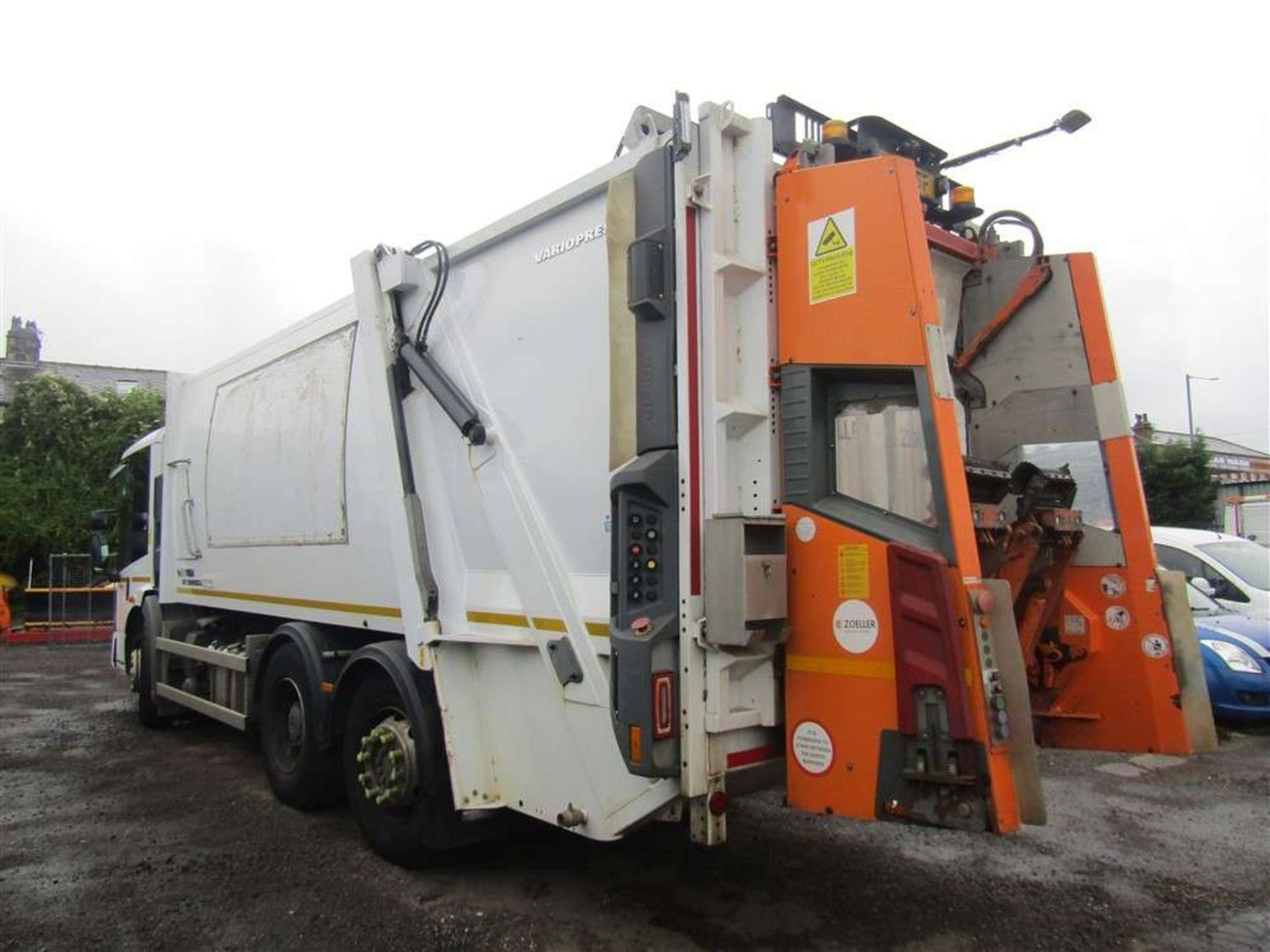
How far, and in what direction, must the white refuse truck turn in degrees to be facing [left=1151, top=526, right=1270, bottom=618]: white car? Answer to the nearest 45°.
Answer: approximately 90° to its right

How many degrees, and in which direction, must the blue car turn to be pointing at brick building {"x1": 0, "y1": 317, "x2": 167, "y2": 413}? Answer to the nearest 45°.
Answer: approximately 135° to its right

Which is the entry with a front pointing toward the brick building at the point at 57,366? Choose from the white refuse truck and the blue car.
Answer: the white refuse truck

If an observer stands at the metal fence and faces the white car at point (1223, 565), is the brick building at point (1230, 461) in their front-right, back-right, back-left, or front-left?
front-left

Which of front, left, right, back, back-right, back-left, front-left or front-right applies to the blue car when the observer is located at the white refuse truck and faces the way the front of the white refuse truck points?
right

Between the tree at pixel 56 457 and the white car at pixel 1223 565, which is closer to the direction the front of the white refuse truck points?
the tree

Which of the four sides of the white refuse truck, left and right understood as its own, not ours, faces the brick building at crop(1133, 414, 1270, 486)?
right

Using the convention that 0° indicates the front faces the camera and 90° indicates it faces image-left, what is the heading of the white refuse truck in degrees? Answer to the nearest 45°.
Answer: approximately 135°

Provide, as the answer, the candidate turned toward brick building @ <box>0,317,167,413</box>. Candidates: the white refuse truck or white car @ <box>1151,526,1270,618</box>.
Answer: the white refuse truck

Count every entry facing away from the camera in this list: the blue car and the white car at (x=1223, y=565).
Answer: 0

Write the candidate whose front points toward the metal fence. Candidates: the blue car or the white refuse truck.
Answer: the white refuse truck

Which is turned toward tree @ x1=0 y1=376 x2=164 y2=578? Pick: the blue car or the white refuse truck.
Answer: the white refuse truck

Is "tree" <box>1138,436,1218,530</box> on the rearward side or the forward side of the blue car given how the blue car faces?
on the rearward side
